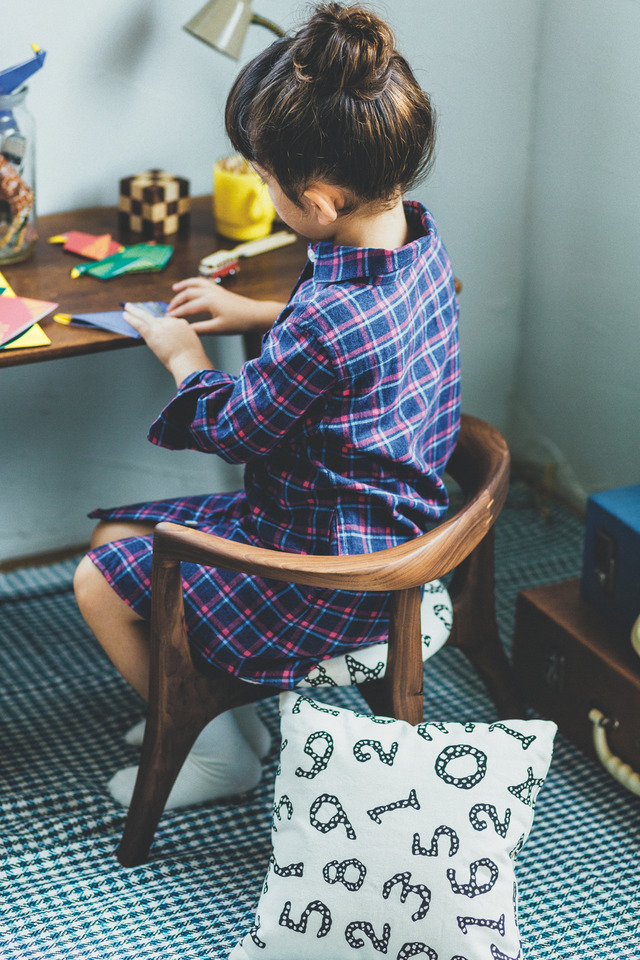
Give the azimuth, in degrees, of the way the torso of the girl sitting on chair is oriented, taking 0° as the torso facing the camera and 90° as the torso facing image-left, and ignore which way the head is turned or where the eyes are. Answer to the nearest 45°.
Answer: approximately 135°

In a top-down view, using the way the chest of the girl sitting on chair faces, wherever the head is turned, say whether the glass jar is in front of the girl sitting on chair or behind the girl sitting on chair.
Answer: in front

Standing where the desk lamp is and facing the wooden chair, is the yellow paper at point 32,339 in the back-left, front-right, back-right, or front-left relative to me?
front-right

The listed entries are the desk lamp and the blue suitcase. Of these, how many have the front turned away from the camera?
0

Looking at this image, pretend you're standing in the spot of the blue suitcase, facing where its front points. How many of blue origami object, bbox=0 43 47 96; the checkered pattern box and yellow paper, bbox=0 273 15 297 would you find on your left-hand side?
0

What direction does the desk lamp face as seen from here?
to the viewer's left

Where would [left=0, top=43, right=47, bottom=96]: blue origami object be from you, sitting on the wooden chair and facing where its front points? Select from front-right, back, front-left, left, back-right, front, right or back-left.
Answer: front

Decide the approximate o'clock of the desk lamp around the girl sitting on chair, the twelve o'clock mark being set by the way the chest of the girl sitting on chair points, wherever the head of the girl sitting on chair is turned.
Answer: The desk lamp is roughly at 1 o'clock from the girl sitting on chair.

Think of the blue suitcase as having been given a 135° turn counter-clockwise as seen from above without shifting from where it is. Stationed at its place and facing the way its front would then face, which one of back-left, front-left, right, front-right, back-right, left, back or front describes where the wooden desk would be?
back

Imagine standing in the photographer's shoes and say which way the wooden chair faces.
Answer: facing away from the viewer and to the left of the viewer
